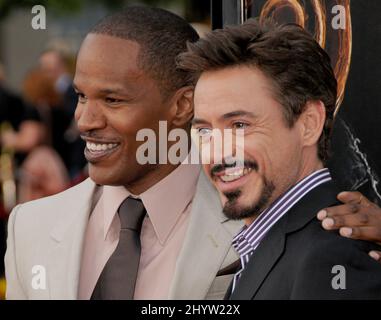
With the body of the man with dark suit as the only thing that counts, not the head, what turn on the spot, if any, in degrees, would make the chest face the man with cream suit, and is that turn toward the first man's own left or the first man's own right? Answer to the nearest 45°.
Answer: approximately 90° to the first man's own right

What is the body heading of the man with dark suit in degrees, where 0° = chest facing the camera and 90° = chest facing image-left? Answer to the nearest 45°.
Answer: approximately 45°
